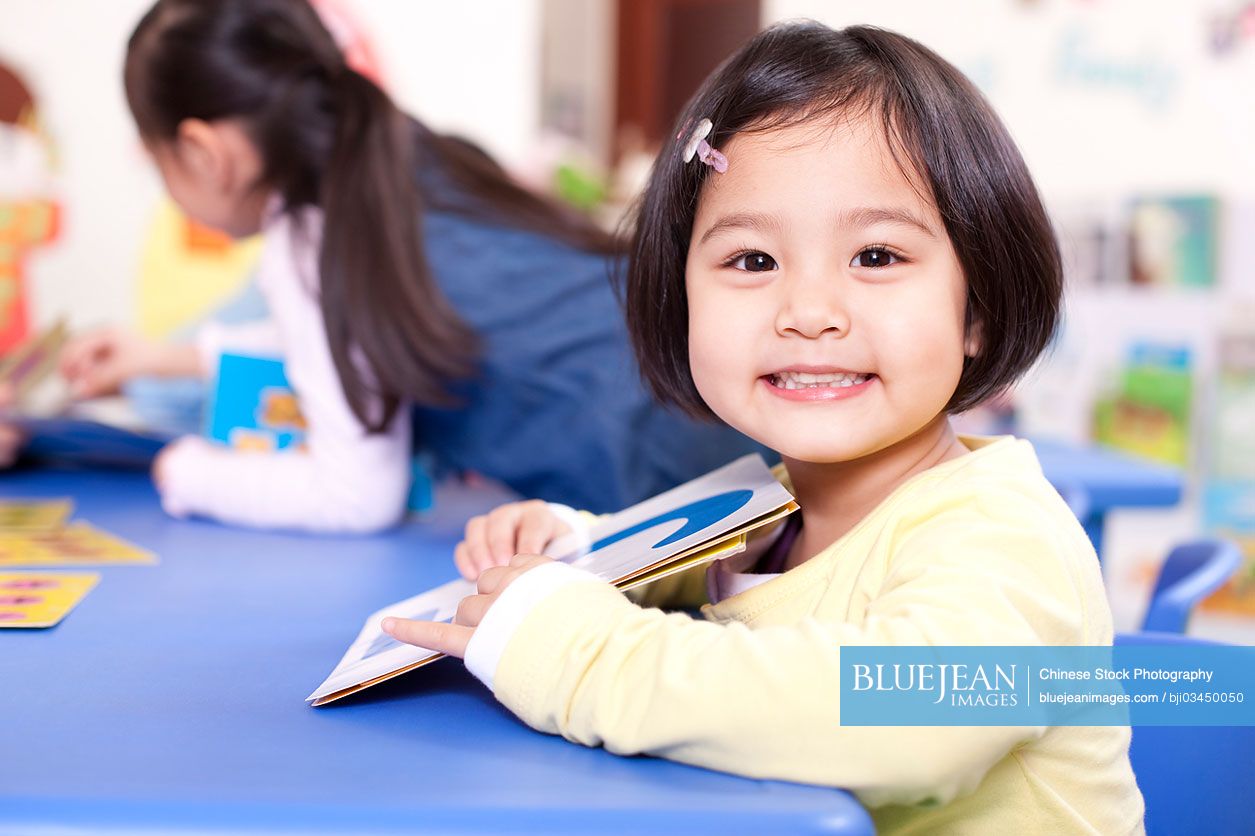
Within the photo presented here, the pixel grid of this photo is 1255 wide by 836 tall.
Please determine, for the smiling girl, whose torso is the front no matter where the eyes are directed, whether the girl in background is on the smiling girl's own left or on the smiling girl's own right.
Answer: on the smiling girl's own right

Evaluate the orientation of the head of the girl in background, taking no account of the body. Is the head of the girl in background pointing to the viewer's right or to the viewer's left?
to the viewer's left

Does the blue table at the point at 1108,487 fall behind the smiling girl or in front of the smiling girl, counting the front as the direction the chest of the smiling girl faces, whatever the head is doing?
behind

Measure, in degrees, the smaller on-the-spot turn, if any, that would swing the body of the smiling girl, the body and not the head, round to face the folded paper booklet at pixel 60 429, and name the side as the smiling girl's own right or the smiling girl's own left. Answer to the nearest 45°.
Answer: approximately 90° to the smiling girl's own right

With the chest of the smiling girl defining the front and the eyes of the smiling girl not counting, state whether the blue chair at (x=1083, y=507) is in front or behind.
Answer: behind

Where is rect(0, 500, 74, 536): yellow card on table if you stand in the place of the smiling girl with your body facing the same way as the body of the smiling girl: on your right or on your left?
on your right

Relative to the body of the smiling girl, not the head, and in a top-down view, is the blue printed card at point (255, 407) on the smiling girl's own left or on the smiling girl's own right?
on the smiling girl's own right
